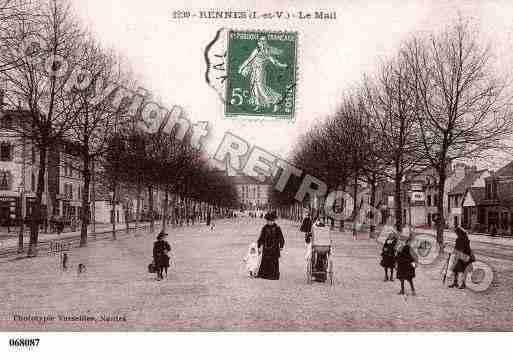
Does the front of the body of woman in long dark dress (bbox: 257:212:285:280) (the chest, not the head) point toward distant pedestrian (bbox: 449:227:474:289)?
no

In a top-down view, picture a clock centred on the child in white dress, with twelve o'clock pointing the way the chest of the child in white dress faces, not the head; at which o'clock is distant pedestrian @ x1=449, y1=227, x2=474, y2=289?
The distant pedestrian is roughly at 10 o'clock from the child in white dress.

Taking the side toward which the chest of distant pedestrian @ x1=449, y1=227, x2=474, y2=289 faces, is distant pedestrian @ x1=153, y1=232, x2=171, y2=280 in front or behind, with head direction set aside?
in front

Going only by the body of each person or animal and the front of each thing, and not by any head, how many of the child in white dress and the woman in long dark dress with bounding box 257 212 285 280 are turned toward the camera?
2

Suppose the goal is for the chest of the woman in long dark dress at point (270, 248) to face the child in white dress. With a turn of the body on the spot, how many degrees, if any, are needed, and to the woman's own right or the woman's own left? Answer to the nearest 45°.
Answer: approximately 135° to the woman's own right

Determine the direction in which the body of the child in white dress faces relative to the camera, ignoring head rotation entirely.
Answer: toward the camera

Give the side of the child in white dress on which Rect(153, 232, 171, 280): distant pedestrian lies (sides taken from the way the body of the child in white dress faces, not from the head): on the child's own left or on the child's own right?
on the child's own right

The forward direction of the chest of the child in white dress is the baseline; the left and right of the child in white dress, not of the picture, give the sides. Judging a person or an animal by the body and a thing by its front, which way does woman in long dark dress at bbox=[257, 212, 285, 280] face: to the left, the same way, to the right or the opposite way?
the same way

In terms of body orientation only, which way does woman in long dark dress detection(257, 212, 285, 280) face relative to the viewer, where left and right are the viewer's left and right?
facing the viewer

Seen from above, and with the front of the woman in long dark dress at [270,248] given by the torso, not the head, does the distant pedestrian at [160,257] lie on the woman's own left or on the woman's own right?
on the woman's own right
